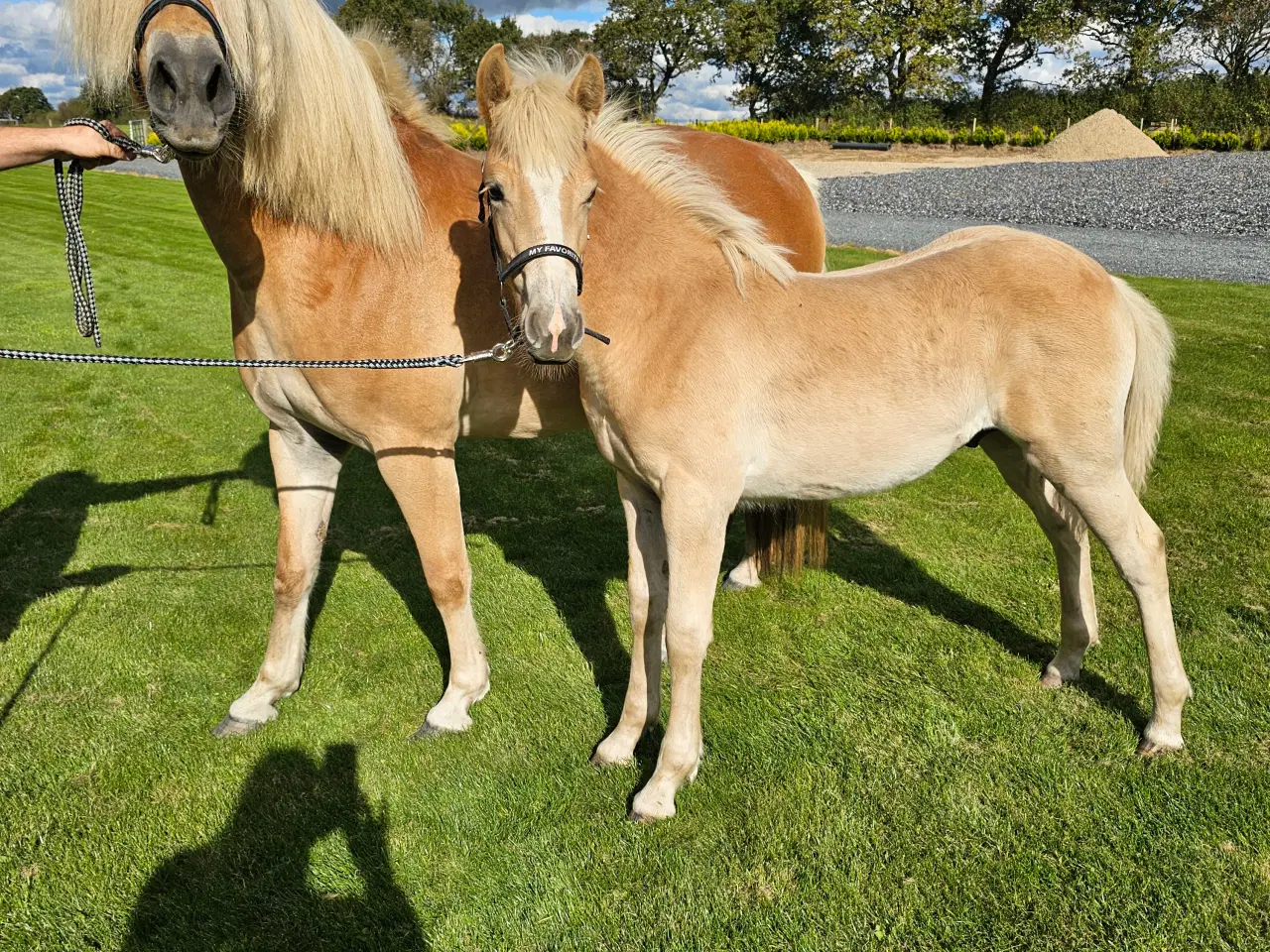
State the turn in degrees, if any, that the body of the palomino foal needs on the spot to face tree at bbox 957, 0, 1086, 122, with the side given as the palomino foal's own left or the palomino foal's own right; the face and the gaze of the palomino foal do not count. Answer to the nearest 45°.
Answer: approximately 135° to the palomino foal's own right

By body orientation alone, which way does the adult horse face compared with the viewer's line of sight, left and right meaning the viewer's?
facing the viewer and to the left of the viewer

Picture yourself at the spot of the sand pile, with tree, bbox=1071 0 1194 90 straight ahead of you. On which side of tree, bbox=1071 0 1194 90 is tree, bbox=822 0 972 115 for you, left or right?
left

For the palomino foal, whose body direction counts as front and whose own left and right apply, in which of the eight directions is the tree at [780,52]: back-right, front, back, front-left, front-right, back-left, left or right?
back-right

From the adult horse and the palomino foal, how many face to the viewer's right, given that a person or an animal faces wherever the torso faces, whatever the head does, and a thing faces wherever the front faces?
0

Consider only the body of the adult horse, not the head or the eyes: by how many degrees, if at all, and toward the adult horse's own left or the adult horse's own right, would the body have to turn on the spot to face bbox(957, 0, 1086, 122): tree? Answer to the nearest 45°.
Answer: approximately 180°

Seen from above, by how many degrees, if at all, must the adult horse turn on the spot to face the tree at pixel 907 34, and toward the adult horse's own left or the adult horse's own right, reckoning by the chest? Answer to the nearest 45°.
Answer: approximately 180°

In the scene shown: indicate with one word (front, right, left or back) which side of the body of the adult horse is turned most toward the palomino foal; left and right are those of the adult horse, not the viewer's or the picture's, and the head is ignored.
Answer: left

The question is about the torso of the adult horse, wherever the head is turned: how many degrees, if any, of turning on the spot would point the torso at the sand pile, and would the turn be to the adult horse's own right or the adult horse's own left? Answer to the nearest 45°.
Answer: approximately 180°
